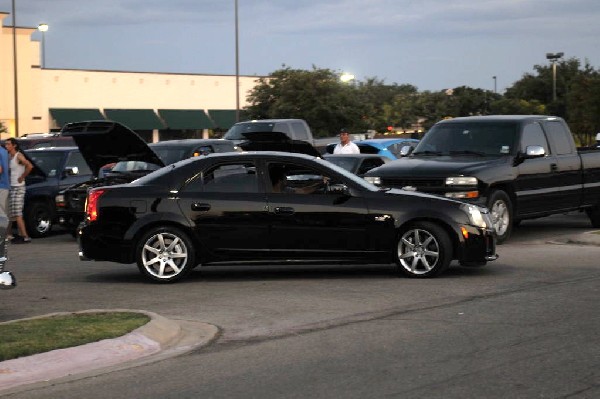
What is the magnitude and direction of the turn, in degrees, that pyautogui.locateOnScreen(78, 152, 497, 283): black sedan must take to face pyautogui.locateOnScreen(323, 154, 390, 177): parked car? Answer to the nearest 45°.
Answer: approximately 90° to its left

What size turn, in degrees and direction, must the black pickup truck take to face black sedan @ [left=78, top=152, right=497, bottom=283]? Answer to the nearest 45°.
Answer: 0° — it already faces it

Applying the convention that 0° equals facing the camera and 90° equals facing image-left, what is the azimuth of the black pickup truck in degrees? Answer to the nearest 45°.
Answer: approximately 45°

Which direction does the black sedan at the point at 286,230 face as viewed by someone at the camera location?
facing to the right of the viewer

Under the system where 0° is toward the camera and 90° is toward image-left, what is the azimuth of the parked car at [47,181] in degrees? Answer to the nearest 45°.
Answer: approximately 45°

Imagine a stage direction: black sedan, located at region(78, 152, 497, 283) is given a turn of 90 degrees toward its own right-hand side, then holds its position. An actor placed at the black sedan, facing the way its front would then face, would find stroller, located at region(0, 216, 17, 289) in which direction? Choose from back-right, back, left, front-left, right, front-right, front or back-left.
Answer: front-right
